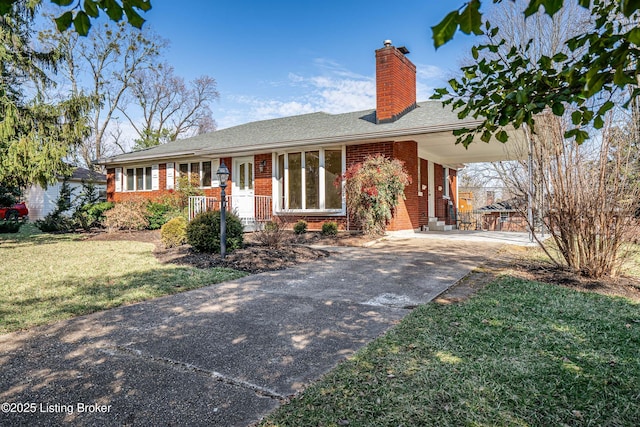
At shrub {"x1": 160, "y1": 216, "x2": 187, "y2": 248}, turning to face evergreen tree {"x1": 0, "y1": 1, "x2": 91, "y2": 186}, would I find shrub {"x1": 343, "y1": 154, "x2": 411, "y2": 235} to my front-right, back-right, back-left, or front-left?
back-right

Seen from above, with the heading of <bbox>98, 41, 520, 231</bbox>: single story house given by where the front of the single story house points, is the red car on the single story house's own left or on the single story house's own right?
on the single story house's own right

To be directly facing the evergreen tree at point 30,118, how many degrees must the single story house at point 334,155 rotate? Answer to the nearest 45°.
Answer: approximately 45° to its right

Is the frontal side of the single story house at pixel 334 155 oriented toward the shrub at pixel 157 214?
no

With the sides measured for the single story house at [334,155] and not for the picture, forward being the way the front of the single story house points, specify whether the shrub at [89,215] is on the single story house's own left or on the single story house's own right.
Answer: on the single story house's own right

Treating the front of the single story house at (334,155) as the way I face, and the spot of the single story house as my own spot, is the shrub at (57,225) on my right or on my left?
on my right

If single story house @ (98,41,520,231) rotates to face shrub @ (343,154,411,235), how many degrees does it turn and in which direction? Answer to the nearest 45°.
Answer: approximately 45° to its left

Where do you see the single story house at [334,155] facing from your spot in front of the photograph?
facing the viewer and to the left of the viewer

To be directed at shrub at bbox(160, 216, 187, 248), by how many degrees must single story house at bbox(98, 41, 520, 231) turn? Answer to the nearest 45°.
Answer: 0° — it already faces it

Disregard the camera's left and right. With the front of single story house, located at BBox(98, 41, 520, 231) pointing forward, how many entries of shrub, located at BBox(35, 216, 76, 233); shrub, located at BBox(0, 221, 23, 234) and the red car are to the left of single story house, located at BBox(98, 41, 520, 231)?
0

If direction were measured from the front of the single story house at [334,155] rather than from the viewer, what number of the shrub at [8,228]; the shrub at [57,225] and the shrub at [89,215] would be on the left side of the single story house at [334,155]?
0
